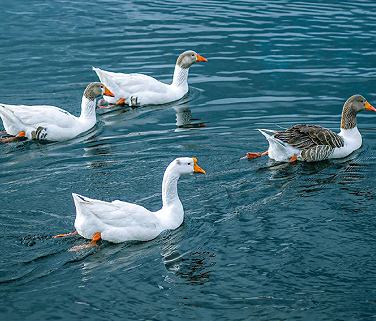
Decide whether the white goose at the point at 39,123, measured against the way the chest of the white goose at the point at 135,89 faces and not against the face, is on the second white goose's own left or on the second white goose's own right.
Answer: on the second white goose's own right

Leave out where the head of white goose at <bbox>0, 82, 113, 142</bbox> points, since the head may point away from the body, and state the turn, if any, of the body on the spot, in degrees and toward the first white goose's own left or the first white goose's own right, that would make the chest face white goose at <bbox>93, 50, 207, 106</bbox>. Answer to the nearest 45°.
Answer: approximately 45° to the first white goose's own left

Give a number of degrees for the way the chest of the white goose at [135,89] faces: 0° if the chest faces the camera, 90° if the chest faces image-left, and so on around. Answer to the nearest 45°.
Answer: approximately 270°

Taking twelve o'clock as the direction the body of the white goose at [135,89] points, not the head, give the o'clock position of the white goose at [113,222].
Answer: the white goose at [113,222] is roughly at 3 o'clock from the white goose at [135,89].

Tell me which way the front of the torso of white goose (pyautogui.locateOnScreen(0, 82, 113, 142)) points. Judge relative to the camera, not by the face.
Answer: to the viewer's right

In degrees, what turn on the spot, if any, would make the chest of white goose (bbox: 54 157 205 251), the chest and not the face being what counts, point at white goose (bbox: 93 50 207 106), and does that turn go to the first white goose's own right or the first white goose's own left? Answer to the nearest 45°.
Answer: approximately 90° to the first white goose's own left

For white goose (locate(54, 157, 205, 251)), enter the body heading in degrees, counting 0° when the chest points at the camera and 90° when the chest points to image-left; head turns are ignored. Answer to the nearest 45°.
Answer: approximately 270°

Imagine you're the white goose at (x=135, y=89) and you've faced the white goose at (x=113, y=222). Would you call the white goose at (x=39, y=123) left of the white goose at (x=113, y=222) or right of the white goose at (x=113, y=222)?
right

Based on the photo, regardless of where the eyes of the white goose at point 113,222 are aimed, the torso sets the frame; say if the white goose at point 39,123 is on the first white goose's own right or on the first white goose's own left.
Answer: on the first white goose's own left

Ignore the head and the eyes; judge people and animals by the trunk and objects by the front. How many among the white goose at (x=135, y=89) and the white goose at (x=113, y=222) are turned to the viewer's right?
2

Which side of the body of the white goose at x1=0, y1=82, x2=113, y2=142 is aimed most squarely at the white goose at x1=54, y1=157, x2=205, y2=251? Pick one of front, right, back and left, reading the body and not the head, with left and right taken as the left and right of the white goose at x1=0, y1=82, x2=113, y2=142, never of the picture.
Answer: right
